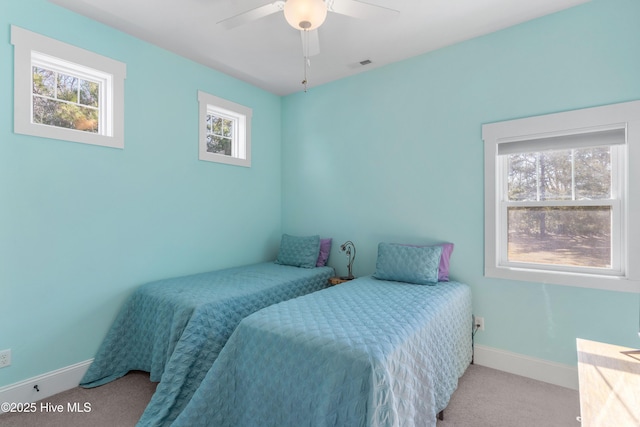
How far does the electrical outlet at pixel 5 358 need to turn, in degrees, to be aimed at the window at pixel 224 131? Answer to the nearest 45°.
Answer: approximately 90° to its left

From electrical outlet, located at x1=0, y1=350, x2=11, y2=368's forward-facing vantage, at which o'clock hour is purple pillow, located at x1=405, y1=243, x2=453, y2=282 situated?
The purple pillow is roughly at 10 o'clock from the electrical outlet.

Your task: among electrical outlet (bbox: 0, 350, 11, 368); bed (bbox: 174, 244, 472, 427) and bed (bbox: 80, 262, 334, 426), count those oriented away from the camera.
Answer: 0

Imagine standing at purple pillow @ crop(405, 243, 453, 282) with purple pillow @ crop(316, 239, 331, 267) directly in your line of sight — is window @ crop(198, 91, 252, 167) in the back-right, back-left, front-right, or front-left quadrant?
front-left

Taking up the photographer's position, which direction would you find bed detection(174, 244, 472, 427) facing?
facing the viewer and to the left of the viewer

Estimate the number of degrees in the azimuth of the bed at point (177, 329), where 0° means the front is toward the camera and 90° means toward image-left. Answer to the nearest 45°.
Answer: approximately 45°

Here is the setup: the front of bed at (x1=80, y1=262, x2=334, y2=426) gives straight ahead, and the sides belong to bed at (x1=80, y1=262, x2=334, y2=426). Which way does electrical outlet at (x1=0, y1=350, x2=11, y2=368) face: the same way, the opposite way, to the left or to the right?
to the left

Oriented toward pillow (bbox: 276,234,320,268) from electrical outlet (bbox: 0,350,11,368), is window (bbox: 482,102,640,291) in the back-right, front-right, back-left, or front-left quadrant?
front-right

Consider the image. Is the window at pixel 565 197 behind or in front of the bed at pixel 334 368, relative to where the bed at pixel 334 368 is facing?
behind

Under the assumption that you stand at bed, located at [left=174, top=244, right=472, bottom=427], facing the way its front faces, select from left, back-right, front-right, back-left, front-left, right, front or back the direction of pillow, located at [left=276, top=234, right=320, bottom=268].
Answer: back-right

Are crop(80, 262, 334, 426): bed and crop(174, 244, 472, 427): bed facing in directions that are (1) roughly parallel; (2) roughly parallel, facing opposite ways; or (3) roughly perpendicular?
roughly parallel

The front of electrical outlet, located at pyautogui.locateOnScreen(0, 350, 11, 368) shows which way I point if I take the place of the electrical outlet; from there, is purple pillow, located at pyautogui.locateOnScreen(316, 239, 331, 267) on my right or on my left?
on my left

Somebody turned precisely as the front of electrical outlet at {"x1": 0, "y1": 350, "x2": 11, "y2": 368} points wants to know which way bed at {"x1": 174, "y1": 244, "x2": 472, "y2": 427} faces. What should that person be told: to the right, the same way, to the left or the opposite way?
to the right

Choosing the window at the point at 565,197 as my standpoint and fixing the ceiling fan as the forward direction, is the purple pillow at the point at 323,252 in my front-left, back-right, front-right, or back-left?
front-right
